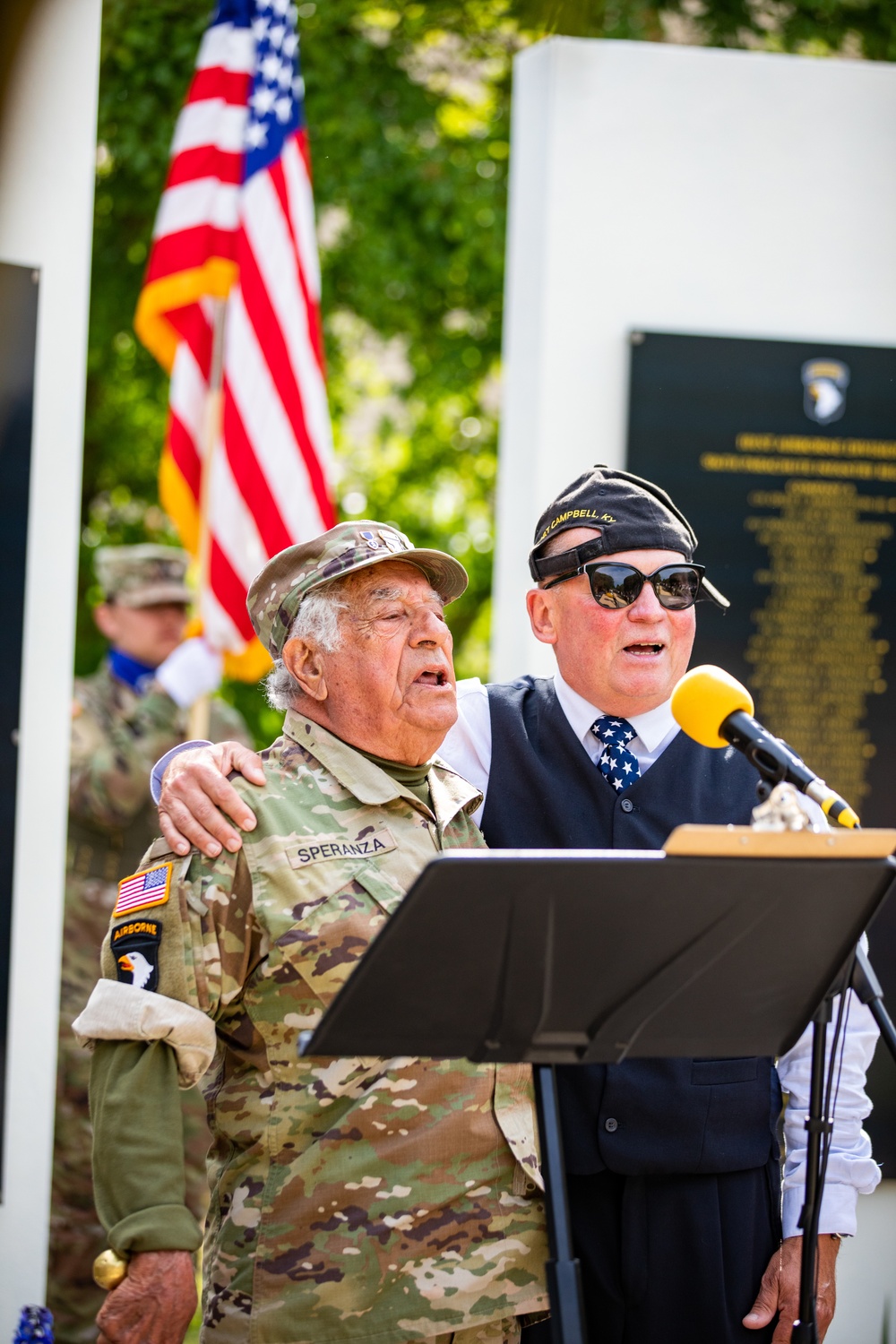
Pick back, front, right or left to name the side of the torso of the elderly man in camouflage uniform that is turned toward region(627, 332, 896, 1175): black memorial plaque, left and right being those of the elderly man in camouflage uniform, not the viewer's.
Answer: left

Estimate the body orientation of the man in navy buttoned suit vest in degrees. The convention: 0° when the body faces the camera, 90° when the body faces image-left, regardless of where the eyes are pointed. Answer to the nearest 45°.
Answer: approximately 0°

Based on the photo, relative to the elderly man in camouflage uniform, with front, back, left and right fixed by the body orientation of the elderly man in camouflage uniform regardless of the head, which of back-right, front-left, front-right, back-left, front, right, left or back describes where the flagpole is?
back-left

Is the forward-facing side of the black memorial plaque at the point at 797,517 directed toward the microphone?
yes

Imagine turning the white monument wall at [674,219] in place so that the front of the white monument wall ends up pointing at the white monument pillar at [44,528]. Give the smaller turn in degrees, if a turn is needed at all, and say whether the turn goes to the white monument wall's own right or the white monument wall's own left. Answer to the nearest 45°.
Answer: approximately 45° to the white monument wall's own right

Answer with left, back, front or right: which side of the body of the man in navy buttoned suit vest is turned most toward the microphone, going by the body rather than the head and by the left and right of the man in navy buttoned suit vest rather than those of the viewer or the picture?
front

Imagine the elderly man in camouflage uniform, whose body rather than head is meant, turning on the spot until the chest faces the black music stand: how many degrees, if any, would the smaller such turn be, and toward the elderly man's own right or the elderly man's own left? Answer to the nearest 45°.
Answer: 0° — they already face it

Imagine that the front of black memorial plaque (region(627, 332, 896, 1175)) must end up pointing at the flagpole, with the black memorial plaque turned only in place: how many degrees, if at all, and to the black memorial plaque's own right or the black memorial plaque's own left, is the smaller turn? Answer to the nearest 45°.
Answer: approximately 135° to the black memorial plaque's own right

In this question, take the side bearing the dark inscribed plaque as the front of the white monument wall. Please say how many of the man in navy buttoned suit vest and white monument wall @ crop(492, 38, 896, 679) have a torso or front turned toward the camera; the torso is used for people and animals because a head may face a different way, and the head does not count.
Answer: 2

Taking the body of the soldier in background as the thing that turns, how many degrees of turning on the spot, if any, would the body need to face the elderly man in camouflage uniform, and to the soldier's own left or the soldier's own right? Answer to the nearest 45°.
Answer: approximately 45° to the soldier's own right

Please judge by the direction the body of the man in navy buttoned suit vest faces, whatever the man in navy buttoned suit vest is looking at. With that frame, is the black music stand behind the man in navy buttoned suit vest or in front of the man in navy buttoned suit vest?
in front
